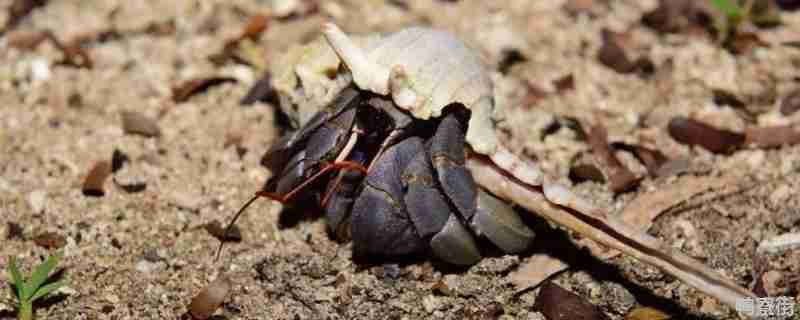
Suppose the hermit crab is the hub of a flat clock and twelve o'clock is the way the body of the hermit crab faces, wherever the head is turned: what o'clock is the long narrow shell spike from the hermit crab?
The long narrow shell spike is roughly at 8 o'clock from the hermit crab.

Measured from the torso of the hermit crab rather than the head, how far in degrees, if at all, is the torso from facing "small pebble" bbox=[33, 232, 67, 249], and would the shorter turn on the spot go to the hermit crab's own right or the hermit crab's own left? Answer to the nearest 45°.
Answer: approximately 45° to the hermit crab's own right

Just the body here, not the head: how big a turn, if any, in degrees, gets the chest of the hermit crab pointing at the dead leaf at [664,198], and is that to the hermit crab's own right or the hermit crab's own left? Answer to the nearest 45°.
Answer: approximately 135° to the hermit crab's own left

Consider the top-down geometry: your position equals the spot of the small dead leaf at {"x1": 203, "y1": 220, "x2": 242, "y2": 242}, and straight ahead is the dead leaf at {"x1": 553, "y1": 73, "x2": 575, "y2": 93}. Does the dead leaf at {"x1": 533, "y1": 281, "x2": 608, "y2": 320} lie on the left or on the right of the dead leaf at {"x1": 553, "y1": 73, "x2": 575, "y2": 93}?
right

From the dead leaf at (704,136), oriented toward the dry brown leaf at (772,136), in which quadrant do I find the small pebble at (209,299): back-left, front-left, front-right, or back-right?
back-right

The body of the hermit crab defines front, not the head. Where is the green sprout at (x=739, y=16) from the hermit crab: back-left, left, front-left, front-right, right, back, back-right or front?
back

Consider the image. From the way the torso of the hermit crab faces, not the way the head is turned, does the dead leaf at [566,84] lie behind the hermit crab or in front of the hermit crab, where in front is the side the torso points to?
behind

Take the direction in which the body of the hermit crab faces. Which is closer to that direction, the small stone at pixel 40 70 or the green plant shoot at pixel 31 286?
the green plant shoot

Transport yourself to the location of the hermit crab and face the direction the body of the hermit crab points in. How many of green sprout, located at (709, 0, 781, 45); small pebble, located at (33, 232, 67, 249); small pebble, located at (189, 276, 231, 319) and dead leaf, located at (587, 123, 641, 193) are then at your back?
2

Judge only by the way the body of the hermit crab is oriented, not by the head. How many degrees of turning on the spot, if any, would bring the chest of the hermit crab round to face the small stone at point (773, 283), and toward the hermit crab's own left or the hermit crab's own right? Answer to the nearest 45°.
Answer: approximately 135° to the hermit crab's own left

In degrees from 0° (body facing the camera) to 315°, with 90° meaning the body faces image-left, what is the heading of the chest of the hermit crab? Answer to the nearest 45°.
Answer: approximately 45°

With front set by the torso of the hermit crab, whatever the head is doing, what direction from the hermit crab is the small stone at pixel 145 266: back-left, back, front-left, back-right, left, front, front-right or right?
front-right

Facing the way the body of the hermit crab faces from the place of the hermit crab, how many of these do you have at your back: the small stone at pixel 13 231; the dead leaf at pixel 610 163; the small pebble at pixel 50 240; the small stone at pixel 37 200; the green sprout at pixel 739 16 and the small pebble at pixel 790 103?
3

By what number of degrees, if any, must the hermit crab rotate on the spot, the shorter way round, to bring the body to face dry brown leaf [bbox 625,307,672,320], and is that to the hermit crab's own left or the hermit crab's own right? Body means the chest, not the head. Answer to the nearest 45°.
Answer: approximately 135° to the hermit crab's own left
